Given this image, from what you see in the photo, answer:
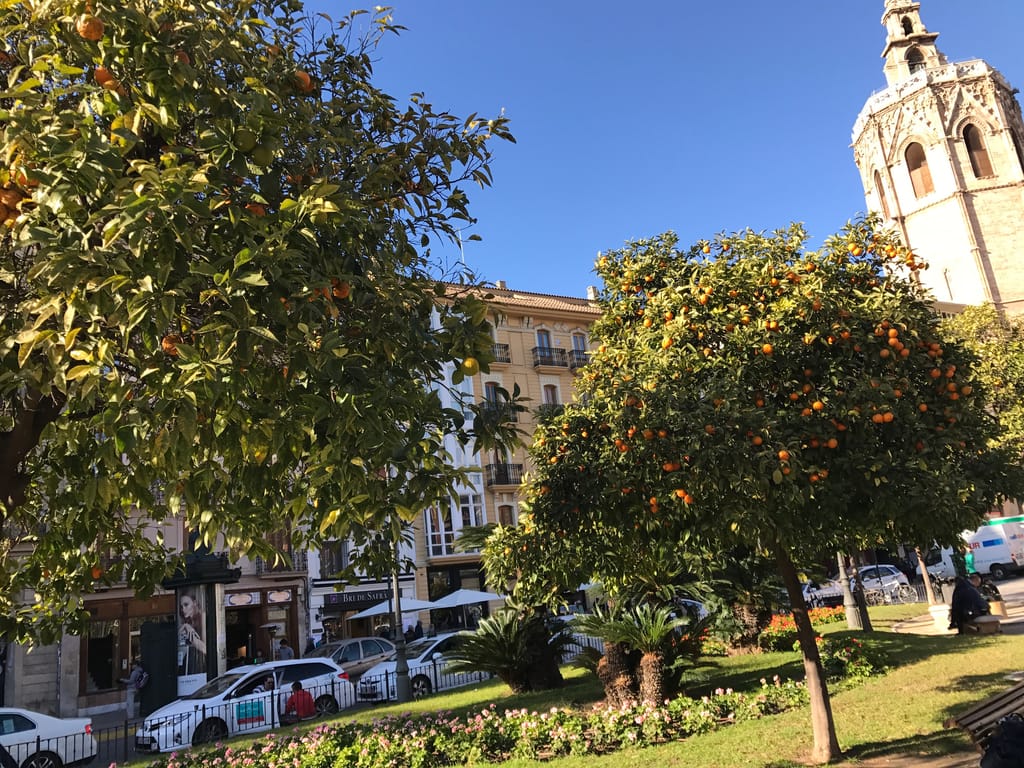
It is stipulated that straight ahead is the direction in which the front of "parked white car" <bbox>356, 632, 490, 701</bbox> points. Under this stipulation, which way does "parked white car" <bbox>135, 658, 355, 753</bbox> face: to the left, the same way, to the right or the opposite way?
the same way

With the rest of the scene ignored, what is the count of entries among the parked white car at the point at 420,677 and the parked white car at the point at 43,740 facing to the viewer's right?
0

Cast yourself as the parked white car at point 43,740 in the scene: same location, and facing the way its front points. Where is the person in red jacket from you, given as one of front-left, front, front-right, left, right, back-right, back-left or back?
back

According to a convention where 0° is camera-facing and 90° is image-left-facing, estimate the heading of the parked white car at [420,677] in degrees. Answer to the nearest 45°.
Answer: approximately 45°

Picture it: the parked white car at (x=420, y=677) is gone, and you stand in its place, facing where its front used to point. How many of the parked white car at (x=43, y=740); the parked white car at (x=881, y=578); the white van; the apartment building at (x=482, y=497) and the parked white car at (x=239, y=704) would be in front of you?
2

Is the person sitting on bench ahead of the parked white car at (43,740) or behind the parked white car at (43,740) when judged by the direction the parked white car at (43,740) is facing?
behind

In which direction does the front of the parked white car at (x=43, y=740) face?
to the viewer's left

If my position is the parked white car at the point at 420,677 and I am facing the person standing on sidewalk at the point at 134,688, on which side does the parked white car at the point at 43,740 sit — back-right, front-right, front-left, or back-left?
front-left

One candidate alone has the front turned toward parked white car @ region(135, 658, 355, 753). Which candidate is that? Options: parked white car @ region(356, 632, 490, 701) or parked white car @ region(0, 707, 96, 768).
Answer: parked white car @ region(356, 632, 490, 701)

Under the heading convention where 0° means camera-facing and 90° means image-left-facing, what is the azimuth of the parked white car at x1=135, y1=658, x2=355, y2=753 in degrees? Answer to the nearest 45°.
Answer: approximately 45°

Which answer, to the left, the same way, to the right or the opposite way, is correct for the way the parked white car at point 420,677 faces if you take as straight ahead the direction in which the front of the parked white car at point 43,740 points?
the same way
